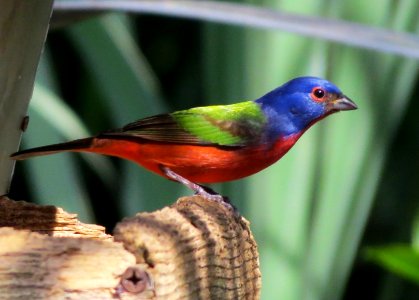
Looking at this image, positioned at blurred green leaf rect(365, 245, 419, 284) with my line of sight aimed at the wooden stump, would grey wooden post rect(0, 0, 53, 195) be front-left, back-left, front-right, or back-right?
front-right

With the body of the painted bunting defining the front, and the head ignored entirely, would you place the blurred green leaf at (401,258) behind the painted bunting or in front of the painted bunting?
in front

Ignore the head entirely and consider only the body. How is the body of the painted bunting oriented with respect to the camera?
to the viewer's right
